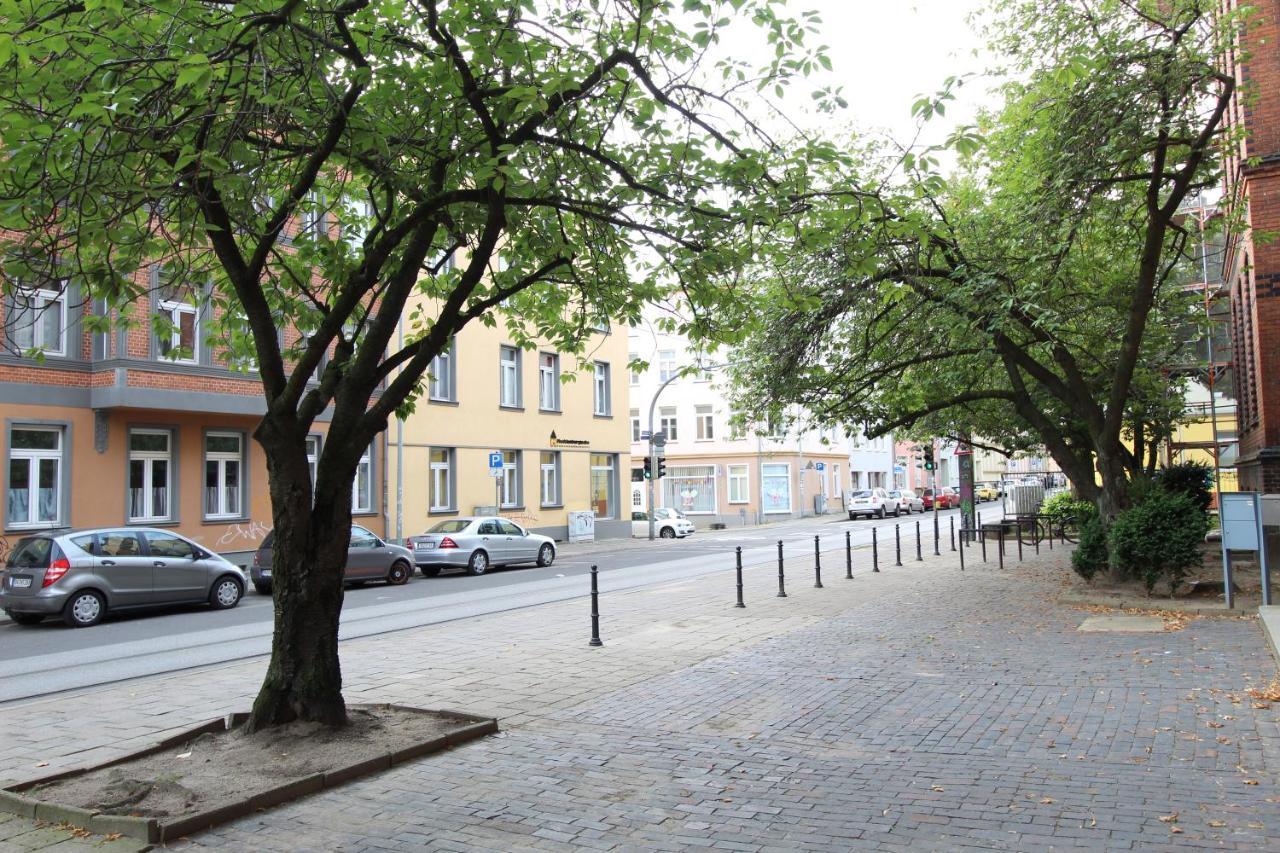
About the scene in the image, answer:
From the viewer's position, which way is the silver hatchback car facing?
facing away from the viewer and to the right of the viewer

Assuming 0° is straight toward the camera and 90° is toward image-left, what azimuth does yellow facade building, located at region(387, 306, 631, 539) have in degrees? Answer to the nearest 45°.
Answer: approximately 315°

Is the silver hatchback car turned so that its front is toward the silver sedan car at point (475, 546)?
yes

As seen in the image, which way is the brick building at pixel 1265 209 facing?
to the viewer's left

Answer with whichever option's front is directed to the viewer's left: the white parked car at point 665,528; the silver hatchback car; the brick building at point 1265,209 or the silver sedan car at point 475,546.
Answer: the brick building

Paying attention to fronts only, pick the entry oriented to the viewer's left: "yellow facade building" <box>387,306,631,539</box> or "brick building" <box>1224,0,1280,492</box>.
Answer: the brick building

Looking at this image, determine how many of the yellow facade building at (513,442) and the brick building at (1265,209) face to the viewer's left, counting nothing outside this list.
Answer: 1

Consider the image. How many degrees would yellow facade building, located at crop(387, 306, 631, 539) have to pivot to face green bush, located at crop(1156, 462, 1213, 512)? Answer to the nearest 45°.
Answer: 0° — it already faces it

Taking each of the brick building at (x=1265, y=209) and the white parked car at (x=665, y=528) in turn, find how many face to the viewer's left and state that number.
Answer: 1

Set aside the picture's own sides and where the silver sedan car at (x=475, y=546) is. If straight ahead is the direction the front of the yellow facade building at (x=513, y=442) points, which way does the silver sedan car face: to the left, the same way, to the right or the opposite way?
to the left
